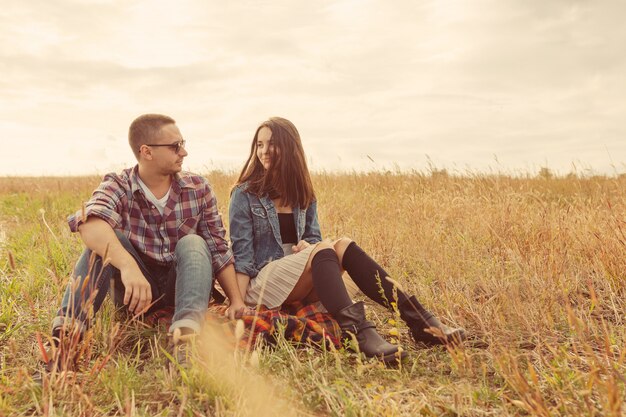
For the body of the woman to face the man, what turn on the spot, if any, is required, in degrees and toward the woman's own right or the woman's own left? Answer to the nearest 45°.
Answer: approximately 90° to the woman's own right

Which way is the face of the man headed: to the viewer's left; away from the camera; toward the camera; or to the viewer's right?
to the viewer's right

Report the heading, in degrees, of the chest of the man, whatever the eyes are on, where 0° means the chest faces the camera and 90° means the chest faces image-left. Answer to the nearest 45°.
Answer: approximately 0°

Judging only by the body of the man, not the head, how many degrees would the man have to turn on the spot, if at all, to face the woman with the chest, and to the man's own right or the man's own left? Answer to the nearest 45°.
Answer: approximately 90° to the man's own left

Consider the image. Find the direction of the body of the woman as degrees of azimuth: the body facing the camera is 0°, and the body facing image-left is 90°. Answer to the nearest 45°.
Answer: approximately 315°
